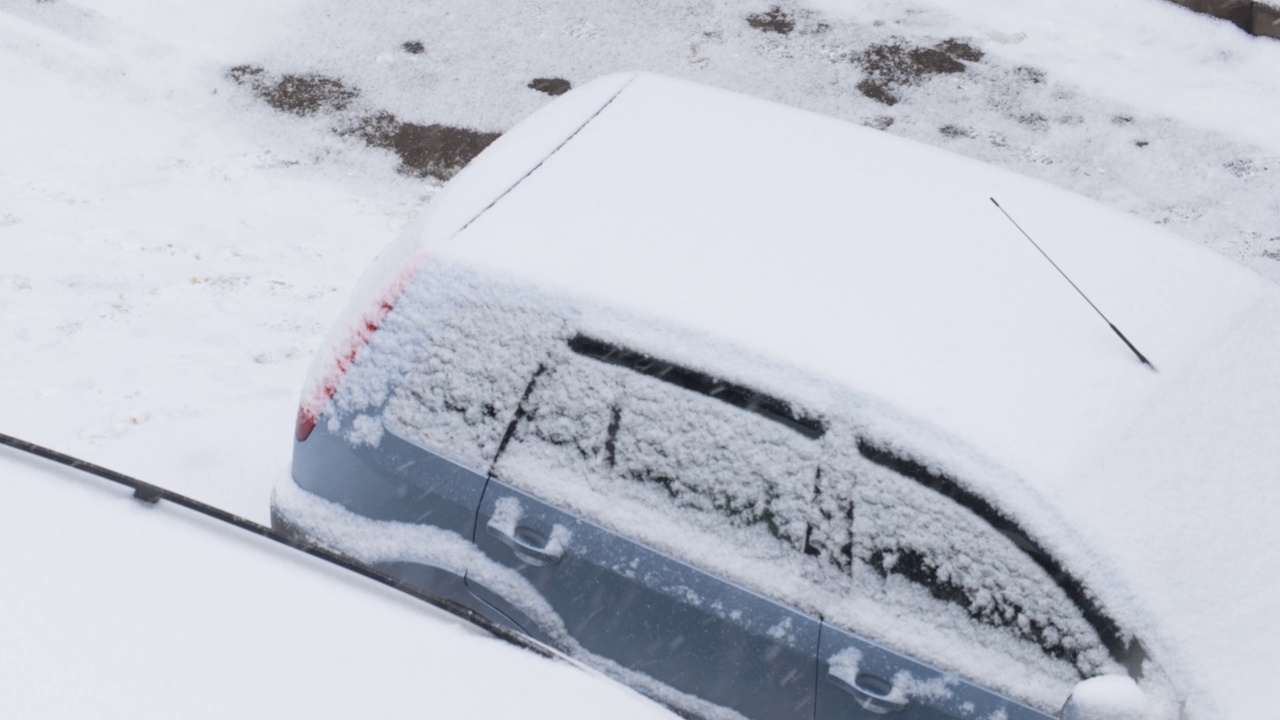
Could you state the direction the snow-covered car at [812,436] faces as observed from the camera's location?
facing the viewer and to the right of the viewer
